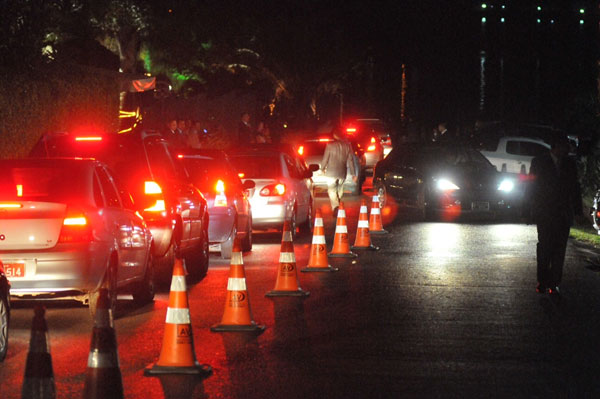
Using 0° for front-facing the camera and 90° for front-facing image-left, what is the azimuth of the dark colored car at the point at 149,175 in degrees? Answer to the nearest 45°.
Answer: approximately 225°

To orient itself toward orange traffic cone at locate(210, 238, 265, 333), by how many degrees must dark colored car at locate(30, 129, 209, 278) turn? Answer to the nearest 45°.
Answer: approximately 135° to its right

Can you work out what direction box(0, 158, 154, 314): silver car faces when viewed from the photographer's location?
facing away from the viewer and to the right of the viewer

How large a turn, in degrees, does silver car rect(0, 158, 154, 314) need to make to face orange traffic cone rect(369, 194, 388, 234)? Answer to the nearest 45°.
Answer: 0° — it already faces it

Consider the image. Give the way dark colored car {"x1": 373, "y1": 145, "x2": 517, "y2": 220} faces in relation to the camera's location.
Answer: facing the viewer and to the right of the viewer
